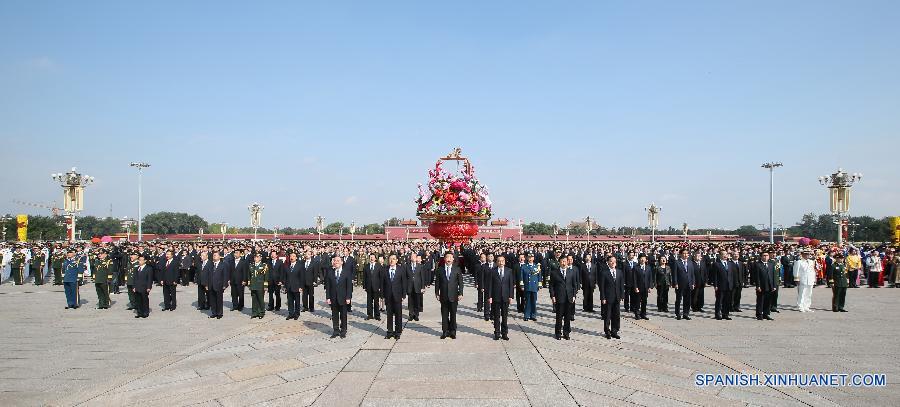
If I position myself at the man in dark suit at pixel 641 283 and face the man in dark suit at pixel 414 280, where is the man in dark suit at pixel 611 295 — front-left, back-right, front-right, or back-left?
front-left

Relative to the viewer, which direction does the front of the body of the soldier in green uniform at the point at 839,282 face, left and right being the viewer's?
facing the viewer

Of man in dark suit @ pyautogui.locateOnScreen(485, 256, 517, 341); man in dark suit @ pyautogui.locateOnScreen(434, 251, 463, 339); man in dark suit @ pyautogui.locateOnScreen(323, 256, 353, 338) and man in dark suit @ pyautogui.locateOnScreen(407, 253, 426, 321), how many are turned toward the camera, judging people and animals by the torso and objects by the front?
4

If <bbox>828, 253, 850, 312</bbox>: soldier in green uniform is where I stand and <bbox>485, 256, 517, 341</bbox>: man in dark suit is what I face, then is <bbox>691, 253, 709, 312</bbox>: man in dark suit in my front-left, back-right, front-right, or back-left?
front-right

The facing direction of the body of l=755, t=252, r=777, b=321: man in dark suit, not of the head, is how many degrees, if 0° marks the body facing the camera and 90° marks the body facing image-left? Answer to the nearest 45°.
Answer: approximately 0°

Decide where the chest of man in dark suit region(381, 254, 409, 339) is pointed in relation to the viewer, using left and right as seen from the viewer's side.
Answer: facing the viewer

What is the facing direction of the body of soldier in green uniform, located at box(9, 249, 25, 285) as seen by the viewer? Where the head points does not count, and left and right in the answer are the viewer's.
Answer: facing the viewer and to the right of the viewer

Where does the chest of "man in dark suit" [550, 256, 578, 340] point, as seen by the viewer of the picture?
toward the camera

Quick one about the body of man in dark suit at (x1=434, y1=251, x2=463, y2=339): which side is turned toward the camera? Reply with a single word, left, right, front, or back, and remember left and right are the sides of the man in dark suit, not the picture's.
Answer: front

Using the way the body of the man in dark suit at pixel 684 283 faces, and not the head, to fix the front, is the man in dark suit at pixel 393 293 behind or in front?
in front

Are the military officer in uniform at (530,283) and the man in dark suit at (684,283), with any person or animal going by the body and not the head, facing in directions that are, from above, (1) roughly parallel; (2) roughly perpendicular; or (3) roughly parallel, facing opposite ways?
roughly parallel

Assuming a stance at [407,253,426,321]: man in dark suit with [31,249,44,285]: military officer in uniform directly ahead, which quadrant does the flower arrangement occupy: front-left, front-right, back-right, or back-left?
front-right

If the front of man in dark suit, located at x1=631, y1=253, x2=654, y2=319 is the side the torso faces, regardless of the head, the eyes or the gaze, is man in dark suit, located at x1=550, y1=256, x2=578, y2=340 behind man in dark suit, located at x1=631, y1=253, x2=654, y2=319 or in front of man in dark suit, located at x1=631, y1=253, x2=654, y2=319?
in front
